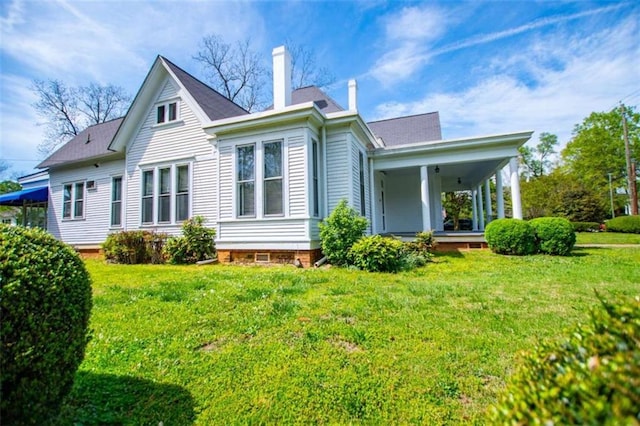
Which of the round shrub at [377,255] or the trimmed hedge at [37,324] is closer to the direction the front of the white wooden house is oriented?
the round shrub

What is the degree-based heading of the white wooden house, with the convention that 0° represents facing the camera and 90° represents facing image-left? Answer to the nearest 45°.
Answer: approximately 270°

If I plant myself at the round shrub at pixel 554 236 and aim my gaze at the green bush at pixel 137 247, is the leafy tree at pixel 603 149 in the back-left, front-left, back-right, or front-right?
back-right

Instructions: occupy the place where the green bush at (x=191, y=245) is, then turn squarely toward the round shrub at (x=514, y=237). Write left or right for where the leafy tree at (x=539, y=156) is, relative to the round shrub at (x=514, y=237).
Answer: left

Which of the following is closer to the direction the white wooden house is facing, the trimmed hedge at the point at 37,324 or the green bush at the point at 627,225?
the green bush
